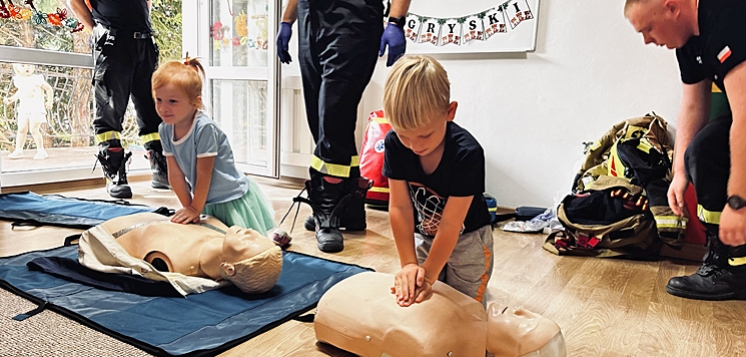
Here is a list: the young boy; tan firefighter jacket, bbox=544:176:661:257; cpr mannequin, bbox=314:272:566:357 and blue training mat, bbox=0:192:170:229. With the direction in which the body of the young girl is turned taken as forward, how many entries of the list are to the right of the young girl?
1

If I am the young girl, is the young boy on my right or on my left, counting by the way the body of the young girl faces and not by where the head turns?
on my left

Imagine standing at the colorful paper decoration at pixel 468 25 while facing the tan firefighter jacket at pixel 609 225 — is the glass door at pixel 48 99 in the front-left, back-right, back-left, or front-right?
back-right

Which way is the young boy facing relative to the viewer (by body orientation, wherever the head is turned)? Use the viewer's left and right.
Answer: facing the viewer and to the left of the viewer

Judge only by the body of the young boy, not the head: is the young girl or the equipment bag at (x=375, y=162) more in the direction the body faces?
the young girl

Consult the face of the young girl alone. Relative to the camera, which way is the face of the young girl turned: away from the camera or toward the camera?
toward the camera

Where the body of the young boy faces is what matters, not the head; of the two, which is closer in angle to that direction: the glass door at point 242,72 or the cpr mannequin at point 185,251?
the cpr mannequin

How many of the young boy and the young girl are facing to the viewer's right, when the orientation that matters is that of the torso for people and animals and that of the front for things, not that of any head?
0

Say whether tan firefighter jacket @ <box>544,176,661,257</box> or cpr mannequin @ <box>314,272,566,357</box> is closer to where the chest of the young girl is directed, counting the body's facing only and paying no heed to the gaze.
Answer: the cpr mannequin

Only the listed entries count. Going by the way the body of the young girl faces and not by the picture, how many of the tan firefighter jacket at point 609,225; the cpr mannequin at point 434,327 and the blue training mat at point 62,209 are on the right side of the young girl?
1

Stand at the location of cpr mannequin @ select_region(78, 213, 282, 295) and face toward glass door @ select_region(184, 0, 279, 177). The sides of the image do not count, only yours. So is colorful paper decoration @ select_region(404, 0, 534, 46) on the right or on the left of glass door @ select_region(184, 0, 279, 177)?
right

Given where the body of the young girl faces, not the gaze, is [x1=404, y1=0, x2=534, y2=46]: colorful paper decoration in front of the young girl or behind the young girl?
behind

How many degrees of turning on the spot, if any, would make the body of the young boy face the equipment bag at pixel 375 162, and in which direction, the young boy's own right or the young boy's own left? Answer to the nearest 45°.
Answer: approximately 135° to the young boy's own right

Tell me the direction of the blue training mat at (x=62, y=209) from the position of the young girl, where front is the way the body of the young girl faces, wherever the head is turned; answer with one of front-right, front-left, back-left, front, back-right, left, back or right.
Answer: right

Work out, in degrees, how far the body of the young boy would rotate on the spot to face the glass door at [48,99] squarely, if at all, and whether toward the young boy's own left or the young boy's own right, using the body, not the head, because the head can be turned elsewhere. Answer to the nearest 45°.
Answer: approximately 90° to the young boy's own right
